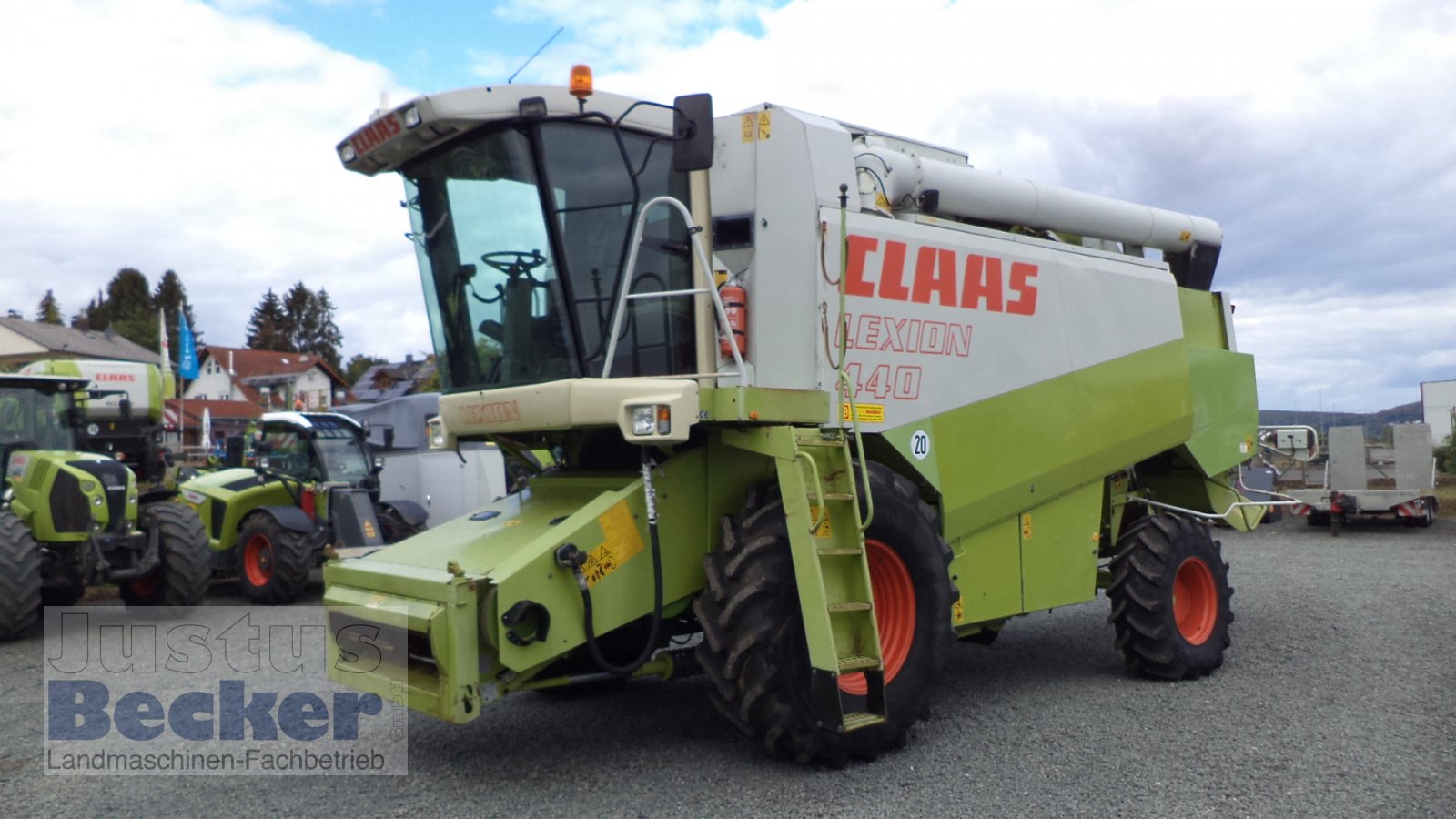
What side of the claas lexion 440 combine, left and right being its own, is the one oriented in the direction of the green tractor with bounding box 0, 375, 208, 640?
right

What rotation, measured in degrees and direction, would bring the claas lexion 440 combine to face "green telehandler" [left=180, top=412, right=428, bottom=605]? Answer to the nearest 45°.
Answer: approximately 90° to its right

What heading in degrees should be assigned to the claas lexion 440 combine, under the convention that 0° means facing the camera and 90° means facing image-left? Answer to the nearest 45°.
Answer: approximately 45°

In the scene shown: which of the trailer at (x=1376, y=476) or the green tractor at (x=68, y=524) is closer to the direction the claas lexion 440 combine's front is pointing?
the green tractor

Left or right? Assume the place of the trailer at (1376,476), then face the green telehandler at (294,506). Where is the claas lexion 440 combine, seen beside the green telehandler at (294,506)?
left

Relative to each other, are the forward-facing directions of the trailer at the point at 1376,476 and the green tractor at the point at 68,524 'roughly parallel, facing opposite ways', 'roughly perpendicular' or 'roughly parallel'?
roughly perpendicular
